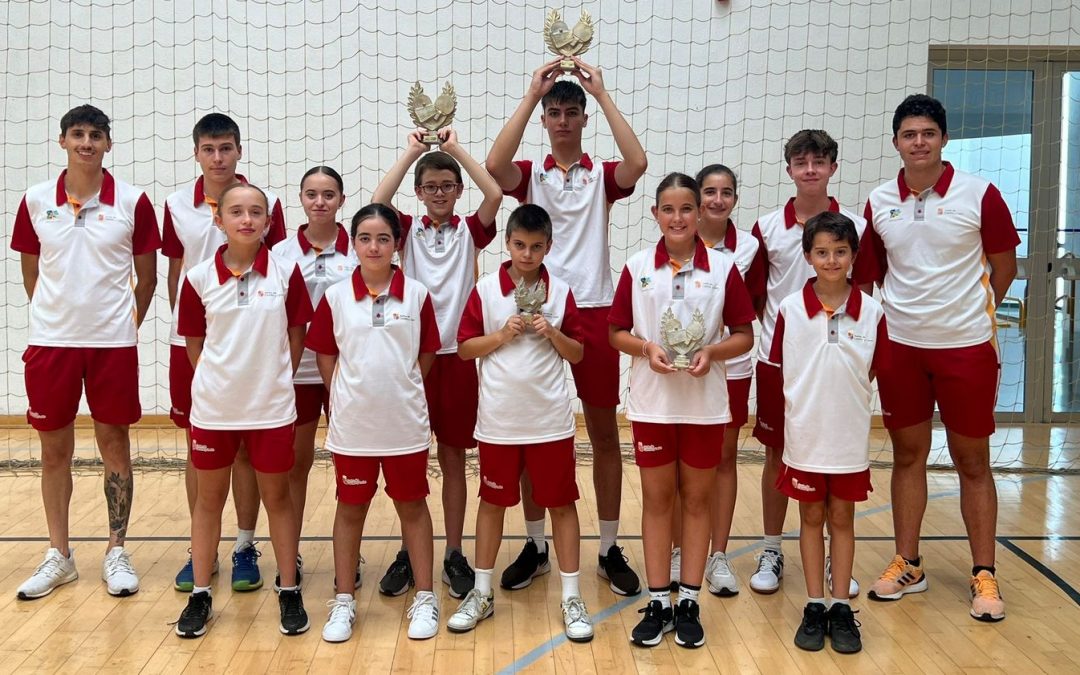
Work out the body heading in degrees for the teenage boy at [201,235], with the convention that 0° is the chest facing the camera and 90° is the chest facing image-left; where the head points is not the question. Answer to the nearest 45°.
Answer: approximately 0°

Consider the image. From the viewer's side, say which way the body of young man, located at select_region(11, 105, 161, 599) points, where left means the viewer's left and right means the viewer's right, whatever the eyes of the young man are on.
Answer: facing the viewer

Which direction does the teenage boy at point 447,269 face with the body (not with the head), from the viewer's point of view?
toward the camera

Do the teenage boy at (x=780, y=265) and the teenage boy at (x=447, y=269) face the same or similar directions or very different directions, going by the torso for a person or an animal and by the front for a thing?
same or similar directions

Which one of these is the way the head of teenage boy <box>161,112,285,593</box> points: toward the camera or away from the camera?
toward the camera

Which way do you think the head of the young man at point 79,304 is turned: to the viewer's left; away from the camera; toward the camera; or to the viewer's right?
toward the camera

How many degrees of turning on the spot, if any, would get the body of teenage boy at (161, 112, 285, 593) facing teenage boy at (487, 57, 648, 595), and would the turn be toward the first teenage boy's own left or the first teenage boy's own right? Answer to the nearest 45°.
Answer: approximately 90° to the first teenage boy's own left

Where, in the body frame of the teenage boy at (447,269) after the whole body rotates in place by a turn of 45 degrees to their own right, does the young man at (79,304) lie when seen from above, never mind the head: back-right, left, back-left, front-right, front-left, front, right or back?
front-right

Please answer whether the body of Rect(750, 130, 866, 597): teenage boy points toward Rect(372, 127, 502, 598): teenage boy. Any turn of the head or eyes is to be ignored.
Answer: no

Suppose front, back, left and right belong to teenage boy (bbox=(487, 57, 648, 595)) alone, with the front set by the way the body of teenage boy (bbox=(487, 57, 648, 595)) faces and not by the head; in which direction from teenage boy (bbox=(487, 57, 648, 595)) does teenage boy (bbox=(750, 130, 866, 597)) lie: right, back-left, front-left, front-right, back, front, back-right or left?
left

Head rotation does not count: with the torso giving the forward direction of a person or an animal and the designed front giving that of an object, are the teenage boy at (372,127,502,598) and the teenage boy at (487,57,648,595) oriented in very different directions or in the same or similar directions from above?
same or similar directions

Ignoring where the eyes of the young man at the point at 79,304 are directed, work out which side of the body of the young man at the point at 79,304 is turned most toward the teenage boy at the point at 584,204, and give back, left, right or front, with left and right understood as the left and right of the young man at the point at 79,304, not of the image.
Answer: left

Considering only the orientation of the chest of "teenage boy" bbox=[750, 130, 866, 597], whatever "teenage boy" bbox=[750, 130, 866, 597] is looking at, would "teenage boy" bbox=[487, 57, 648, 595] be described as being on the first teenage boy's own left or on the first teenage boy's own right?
on the first teenage boy's own right

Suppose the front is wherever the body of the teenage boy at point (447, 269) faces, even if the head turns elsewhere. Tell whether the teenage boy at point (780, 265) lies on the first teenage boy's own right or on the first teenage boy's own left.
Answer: on the first teenage boy's own left

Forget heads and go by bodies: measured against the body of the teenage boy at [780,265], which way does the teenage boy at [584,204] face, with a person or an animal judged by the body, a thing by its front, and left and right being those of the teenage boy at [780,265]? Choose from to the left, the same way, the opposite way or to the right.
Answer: the same way
